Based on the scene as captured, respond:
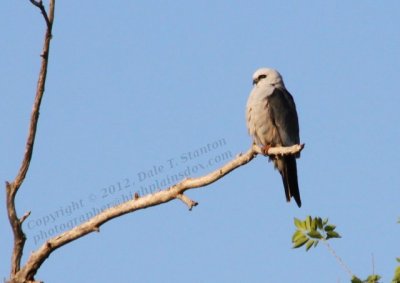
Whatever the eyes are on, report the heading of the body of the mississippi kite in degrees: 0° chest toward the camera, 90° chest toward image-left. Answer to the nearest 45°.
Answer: approximately 45°

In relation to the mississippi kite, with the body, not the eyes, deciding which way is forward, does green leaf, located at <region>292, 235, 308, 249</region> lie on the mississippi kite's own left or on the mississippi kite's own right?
on the mississippi kite's own left
